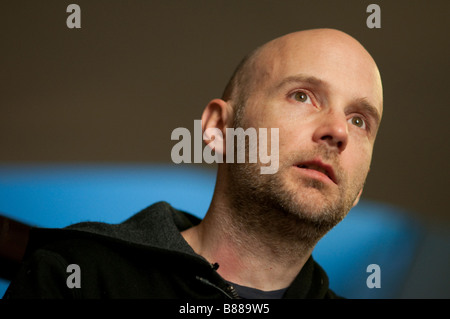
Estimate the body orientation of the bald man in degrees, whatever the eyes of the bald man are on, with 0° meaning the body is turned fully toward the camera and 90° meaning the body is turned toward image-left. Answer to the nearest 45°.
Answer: approximately 315°

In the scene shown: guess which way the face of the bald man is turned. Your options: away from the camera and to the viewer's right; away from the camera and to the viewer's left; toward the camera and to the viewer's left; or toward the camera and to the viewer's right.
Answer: toward the camera and to the viewer's right
